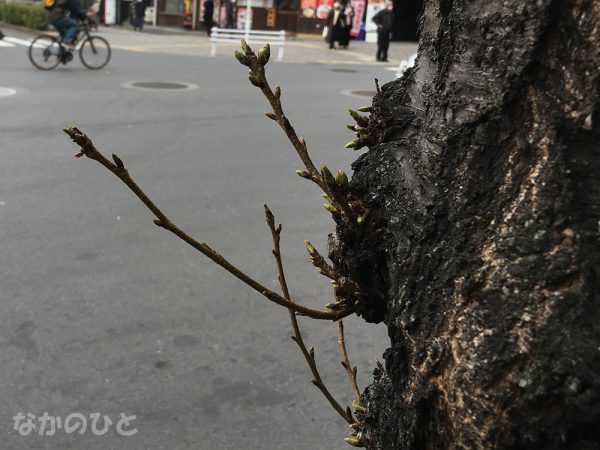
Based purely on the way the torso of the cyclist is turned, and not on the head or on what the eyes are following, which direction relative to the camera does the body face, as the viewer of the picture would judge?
to the viewer's right

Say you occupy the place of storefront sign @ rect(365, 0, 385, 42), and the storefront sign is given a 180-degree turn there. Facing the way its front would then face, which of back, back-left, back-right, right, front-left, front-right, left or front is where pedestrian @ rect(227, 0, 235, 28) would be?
left

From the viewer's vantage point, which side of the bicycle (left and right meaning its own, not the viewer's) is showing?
right

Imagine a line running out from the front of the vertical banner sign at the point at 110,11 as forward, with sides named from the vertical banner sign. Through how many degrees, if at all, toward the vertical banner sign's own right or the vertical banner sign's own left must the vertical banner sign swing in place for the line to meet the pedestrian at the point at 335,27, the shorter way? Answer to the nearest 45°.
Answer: approximately 45° to the vertical banner sign's own left

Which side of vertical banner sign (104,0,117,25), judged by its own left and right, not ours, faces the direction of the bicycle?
front

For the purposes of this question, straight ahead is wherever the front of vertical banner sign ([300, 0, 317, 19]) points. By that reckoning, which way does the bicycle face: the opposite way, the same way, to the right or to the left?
to the left

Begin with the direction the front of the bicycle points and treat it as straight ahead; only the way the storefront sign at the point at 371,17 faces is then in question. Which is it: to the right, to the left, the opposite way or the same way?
to the right

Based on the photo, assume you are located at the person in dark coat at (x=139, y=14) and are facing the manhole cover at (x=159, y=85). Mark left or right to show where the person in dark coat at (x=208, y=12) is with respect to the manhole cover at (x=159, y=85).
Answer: left

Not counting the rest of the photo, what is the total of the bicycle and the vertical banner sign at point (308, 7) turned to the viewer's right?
1
